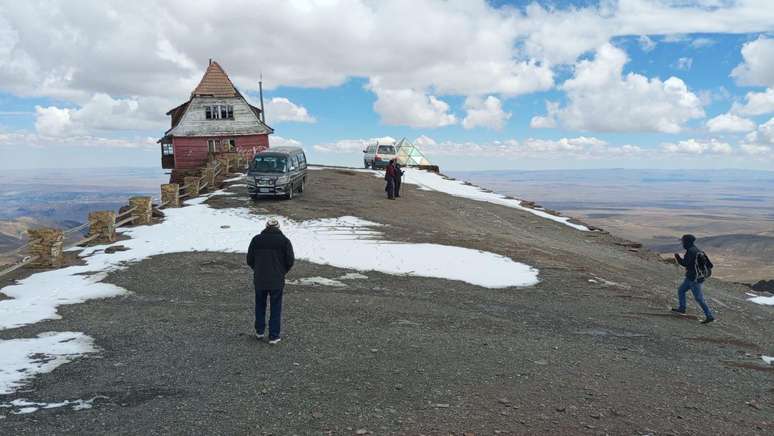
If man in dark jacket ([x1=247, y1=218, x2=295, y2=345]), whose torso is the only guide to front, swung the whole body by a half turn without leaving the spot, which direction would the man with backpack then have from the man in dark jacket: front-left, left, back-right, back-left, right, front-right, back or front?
left

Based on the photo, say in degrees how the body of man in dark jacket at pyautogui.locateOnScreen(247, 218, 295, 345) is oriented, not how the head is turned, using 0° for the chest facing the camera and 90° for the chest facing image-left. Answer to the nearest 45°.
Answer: approximately 180°

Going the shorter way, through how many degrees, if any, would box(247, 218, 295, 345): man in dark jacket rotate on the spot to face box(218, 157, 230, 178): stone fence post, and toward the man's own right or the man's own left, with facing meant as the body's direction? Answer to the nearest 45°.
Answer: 0° — they already face it

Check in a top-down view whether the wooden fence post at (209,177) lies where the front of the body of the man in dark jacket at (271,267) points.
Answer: yes

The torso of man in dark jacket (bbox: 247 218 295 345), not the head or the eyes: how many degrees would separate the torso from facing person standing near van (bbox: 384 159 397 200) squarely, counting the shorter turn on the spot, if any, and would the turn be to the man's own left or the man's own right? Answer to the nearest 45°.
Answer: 0° — they already face them

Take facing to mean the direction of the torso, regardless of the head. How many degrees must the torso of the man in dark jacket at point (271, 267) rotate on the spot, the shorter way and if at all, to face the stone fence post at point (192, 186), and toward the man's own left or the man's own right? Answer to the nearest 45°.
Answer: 0° — they already face it

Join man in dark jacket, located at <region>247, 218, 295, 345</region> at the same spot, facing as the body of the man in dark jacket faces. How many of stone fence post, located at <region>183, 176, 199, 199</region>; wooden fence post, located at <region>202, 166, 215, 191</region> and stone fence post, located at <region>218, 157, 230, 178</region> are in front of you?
3

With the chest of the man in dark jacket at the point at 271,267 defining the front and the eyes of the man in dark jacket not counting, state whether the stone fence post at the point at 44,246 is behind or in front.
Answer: in front

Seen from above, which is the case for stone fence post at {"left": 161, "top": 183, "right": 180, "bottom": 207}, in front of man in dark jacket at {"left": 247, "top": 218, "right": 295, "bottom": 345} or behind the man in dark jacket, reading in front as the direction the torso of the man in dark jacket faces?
in front

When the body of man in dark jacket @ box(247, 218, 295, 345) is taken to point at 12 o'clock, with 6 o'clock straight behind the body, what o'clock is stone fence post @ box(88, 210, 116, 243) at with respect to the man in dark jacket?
The stone fence post is roughly at 11 o'clock from the man in dark jacket.
